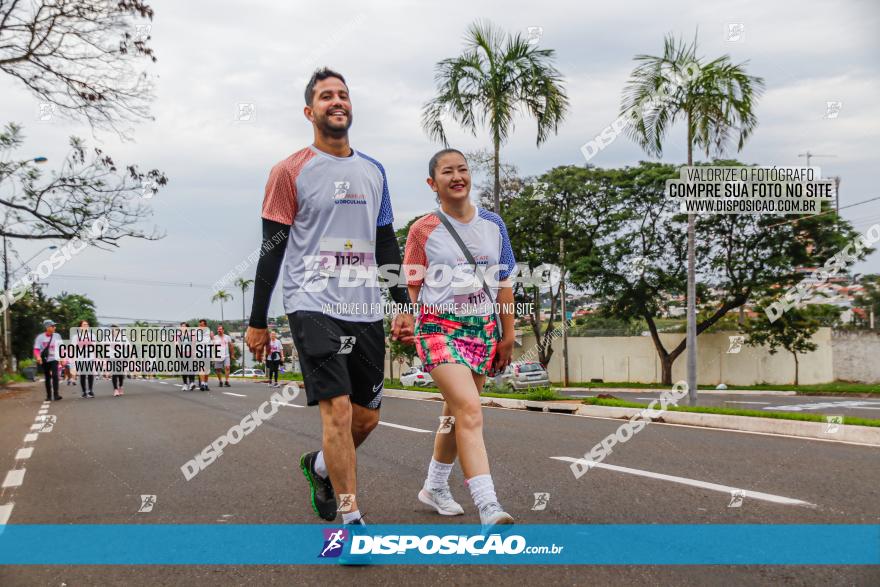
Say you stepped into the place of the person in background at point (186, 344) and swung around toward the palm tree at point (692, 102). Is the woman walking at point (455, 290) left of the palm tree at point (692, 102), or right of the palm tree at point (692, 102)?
right

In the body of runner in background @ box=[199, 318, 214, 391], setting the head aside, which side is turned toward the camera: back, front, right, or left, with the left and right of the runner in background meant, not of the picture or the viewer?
front

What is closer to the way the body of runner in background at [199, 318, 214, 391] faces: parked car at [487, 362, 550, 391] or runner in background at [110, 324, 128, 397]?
the runner in background

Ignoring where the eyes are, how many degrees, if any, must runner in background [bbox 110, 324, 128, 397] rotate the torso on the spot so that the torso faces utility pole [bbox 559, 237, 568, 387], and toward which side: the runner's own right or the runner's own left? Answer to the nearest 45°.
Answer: approximately 135° to the runner's own left

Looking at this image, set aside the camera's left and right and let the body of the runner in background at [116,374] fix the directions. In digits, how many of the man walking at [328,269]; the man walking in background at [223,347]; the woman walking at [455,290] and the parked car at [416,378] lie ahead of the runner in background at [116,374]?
2

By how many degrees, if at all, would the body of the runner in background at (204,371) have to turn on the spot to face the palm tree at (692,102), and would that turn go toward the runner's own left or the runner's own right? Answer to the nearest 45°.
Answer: approximately 45° to the runner's own left

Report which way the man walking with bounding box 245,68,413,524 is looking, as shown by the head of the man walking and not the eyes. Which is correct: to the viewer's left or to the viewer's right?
to the viewer's right

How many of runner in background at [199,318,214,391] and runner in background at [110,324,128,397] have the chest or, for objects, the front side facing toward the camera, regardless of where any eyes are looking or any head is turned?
2

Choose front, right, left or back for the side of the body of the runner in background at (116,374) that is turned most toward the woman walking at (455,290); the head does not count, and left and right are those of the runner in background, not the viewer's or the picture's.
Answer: front

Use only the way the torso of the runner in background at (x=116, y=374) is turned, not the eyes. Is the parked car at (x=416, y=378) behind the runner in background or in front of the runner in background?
behind

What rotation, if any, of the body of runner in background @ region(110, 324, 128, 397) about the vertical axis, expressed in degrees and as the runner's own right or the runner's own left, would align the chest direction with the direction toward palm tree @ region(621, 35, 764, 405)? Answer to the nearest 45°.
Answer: approximately 45° to the runner's own left

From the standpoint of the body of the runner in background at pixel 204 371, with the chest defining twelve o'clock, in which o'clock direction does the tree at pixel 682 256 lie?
The tree is roughly at 8 o'clock from the runner in background.

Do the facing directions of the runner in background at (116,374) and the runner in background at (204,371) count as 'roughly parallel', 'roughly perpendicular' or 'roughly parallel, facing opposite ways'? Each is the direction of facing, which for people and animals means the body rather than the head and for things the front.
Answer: roughly parallel

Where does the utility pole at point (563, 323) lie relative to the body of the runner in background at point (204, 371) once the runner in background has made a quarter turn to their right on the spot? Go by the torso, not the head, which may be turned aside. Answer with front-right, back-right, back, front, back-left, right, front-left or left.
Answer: back-right

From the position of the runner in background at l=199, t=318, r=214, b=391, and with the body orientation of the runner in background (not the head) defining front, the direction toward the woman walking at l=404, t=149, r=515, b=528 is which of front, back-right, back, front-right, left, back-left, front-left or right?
front

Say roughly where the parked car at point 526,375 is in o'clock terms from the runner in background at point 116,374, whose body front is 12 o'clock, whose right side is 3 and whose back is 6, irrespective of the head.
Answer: The parked car is roughly at 8 o'clock from the runner in background.
